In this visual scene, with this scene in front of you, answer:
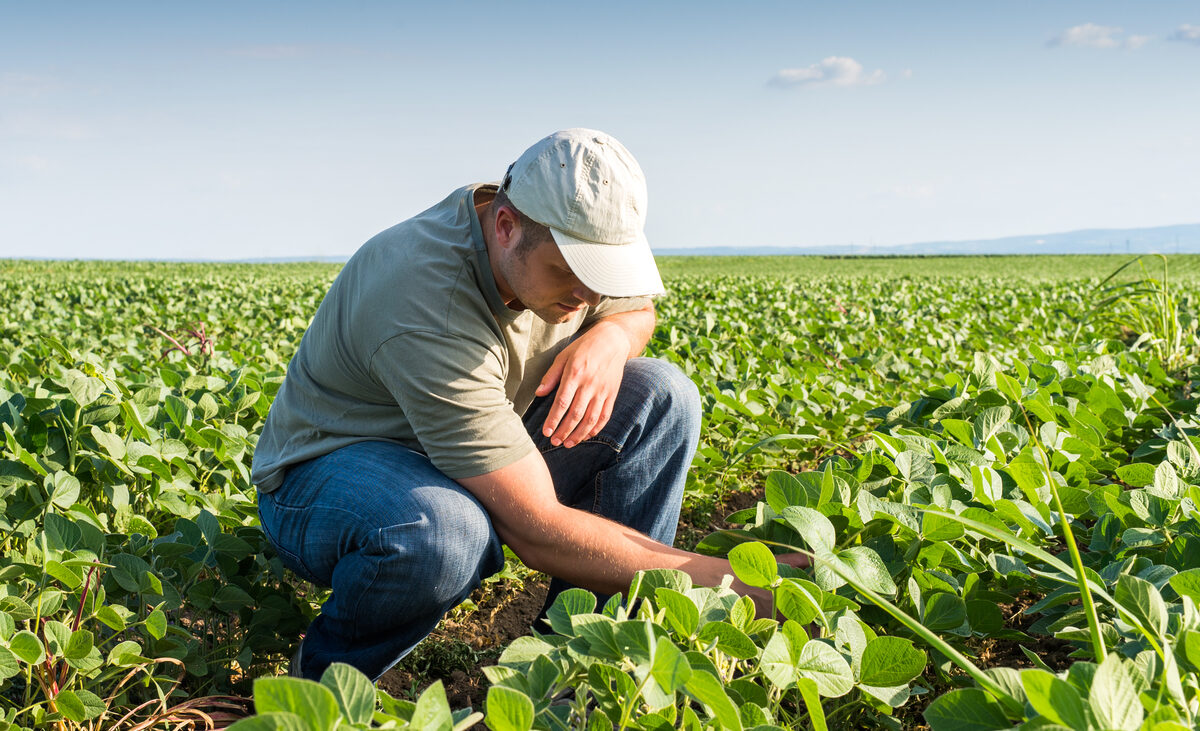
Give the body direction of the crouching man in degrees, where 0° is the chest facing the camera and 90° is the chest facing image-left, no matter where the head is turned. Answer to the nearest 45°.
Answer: approximately 315°

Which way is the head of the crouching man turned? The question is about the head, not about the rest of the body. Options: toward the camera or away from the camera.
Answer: toward the camera
